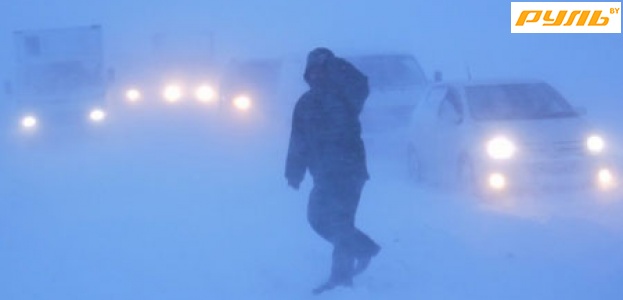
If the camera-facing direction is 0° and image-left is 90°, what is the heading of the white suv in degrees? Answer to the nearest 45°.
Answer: approximately 315°

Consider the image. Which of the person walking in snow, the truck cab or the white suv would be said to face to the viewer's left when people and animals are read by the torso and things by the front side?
the person walking in snow

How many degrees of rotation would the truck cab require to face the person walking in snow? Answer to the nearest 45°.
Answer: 0° — it already faces them

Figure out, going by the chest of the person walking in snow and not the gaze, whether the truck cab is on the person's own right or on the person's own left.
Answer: on the person's own right

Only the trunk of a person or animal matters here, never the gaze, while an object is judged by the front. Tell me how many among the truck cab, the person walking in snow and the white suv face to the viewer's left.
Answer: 1

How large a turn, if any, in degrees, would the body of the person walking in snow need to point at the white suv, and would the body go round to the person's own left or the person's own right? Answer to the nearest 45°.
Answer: approximately 135° to the person's own right

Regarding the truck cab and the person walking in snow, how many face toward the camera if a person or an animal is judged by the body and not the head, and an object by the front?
1

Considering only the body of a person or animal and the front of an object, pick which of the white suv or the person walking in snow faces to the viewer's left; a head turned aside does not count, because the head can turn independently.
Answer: the person walking in snow

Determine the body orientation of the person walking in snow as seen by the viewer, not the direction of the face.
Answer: to the viewer's left

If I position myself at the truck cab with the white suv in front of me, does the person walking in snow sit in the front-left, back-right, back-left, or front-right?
front-right

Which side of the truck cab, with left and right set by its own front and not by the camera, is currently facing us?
front

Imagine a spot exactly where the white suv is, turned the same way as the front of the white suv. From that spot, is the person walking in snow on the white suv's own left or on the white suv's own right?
on the white suv's own right
